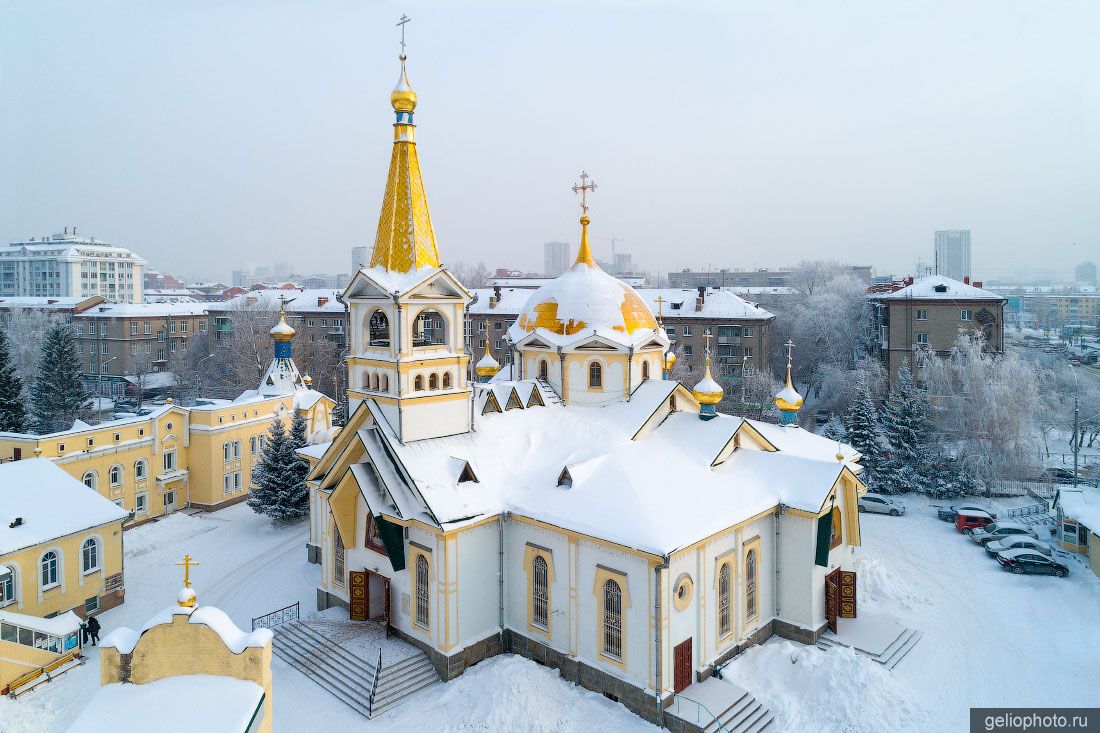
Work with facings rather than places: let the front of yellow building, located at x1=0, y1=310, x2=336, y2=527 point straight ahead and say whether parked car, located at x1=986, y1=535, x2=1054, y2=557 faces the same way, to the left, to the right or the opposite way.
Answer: the opposite way

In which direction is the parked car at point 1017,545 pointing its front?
to the viewer's left

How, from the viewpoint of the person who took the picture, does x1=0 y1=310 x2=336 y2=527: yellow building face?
facing the viewer and to the right of the viewer

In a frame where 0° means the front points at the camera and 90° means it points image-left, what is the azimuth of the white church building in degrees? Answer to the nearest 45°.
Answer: approximately 45°

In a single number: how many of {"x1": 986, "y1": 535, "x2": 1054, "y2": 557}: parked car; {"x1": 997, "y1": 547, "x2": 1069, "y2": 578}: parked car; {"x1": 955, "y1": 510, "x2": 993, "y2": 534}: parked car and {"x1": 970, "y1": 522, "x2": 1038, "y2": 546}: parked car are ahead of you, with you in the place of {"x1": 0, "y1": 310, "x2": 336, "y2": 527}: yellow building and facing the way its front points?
4

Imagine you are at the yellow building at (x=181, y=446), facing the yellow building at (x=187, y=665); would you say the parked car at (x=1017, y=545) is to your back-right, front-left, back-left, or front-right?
front-left

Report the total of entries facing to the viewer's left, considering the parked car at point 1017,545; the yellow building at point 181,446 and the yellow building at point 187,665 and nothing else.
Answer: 1

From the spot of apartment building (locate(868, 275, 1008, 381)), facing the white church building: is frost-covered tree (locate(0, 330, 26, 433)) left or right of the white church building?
right
